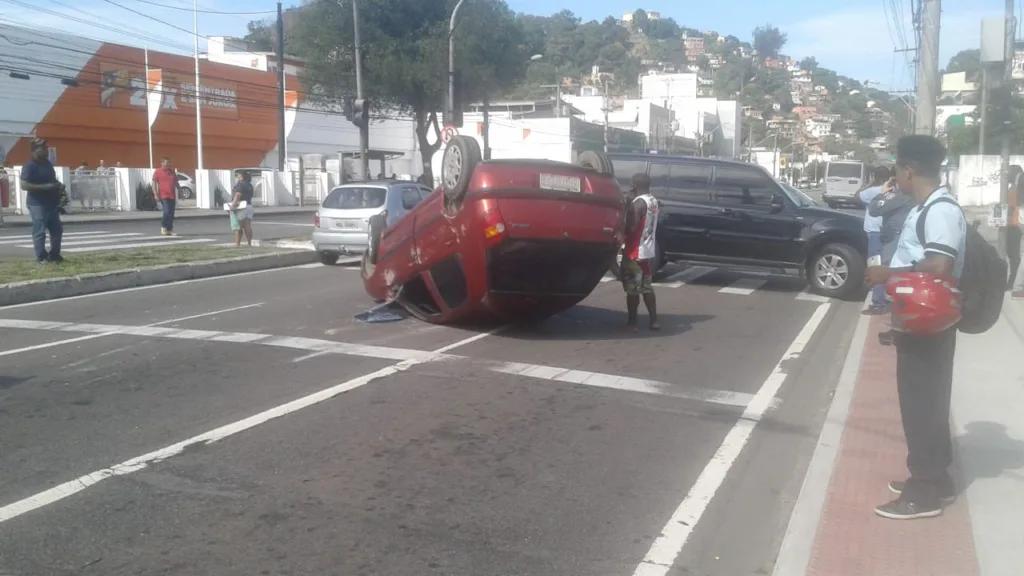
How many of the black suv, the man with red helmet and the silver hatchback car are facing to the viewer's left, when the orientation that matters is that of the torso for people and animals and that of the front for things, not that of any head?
1

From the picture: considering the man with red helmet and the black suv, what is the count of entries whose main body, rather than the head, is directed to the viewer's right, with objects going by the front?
1

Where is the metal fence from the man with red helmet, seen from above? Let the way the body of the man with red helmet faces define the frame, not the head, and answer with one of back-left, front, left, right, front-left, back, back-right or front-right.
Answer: front-right

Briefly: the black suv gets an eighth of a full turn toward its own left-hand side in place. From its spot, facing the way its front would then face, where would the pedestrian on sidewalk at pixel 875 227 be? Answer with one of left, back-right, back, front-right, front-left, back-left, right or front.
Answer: right

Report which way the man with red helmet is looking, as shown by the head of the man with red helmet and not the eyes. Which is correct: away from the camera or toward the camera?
away from the camera

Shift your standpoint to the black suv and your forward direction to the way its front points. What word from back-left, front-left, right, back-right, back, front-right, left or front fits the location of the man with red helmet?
right

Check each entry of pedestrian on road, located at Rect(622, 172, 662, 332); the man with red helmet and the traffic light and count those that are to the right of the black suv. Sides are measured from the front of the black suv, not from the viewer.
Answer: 2

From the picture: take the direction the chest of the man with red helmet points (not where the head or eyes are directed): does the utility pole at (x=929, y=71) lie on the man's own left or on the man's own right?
on the man's own right

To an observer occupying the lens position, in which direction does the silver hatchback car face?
facing away from the viewer and to the right of the viewer

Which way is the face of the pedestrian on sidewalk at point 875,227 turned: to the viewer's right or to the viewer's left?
to the viewer's left

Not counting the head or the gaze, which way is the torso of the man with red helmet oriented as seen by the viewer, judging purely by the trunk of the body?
to the viewer's left

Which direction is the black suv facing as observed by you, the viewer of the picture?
facing to the right of the viewer

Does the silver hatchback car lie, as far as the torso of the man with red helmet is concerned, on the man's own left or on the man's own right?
on the man's own right

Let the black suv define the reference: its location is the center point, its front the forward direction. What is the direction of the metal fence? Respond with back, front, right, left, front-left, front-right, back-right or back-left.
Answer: back-left

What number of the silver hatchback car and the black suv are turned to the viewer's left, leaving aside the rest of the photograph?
0
